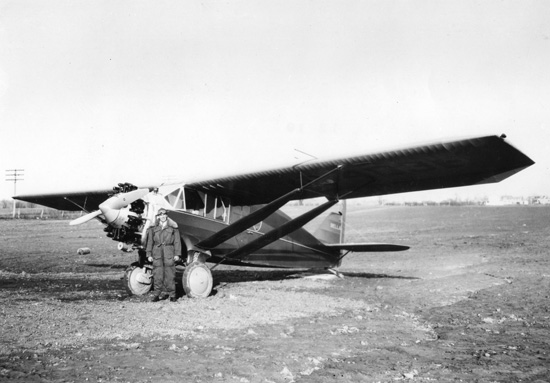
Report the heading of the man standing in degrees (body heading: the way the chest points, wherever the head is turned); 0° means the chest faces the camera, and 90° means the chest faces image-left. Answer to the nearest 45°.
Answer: approximately 0°

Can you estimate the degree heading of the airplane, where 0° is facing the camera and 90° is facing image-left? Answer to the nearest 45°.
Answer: approximately 45°
